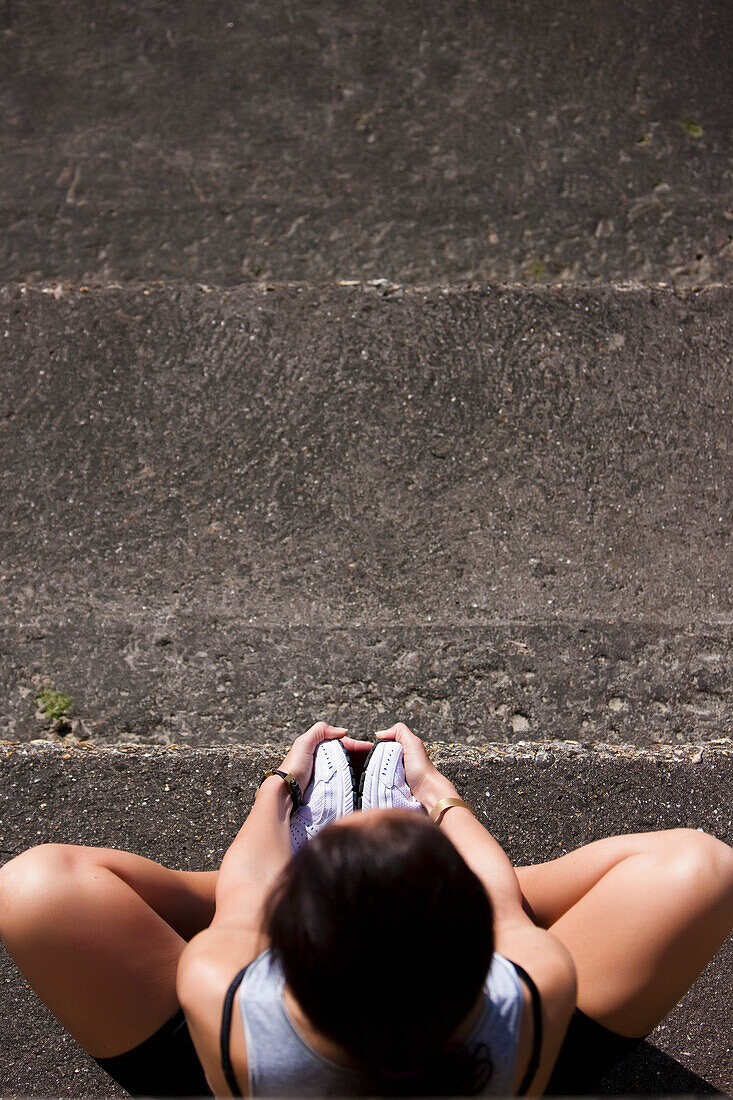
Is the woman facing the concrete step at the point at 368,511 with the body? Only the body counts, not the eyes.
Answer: yes

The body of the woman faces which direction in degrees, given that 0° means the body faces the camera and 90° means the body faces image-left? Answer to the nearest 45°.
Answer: approximately 180°

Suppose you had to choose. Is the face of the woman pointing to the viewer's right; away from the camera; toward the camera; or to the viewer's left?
away from the camera

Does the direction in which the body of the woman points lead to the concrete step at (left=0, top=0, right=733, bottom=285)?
yes
